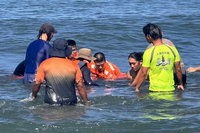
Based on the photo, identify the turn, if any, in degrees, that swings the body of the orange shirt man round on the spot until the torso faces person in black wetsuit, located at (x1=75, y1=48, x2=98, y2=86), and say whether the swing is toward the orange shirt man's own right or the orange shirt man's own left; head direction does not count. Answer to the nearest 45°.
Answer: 0° — they already face them

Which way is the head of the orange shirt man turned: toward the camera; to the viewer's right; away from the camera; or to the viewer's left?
away from the camera

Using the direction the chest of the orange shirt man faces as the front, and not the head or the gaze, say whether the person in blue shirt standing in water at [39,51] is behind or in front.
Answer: in front

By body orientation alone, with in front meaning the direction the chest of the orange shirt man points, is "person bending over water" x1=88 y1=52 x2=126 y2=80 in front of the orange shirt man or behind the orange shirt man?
in front

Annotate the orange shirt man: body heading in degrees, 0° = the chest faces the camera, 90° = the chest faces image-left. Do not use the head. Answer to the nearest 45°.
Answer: approximately 180°
